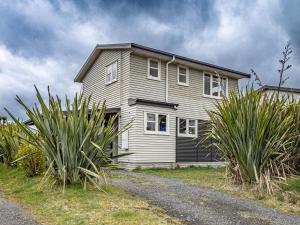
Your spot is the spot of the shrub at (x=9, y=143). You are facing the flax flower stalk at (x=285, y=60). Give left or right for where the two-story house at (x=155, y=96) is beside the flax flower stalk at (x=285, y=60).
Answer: left

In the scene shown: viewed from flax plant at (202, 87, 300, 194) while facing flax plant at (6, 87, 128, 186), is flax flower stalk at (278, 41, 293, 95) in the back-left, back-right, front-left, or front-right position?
back-right

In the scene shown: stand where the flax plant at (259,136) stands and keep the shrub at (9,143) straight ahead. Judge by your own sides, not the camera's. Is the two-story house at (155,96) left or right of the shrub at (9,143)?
right
